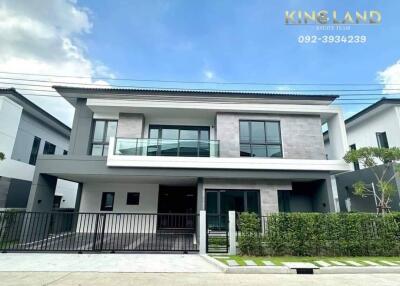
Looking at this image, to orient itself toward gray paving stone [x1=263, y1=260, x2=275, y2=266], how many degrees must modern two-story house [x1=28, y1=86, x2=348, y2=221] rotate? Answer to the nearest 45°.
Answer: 0° — it already faces it

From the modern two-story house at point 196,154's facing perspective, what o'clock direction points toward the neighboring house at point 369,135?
The neighboring house is roughly at 9 o'clock from the modern two-story house.

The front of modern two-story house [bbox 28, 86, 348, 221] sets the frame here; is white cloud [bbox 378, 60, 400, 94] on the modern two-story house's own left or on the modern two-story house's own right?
on the modern two-story house's own left

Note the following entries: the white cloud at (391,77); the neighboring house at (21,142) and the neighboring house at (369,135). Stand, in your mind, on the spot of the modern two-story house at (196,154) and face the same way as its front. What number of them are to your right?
1

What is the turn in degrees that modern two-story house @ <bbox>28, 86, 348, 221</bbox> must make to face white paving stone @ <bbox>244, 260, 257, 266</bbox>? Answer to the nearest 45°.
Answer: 0° — it already faces it

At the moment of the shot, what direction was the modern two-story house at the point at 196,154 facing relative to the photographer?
facing the viewer

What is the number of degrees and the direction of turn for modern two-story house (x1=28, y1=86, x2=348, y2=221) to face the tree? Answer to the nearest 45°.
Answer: approximately 90° to its left

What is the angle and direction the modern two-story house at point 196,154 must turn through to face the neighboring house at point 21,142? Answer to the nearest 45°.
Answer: approximately 90° to its right
